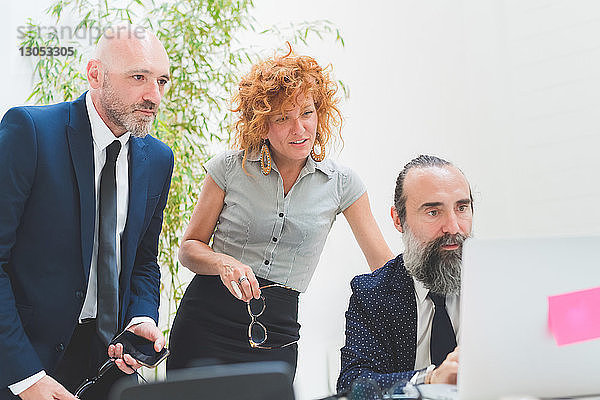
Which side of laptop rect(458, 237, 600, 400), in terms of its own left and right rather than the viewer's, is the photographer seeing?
back

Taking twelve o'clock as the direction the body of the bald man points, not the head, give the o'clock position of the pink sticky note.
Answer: The pink sticky note is roughly at 12 o'clock from the bald man.

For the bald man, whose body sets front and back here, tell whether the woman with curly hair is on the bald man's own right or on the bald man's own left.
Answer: on the bald man's own left

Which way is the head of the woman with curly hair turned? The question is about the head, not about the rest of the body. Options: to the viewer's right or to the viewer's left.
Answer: to the viewer's right

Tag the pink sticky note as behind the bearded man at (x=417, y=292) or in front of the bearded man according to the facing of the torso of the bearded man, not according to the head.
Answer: in front

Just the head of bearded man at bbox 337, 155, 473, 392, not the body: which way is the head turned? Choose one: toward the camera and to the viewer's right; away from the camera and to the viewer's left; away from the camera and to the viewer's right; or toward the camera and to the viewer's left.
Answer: toward the camera and to the viewer's right

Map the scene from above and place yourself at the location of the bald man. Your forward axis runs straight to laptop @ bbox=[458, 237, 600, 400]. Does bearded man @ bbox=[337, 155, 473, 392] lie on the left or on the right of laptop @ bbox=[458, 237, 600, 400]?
left

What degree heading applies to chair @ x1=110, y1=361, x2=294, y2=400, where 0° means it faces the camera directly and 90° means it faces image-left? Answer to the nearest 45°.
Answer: approximately 180°

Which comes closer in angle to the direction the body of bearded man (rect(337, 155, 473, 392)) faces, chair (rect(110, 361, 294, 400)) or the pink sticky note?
the pink sticky note

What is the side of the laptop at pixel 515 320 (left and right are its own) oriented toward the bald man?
left

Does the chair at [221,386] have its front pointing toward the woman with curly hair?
yes

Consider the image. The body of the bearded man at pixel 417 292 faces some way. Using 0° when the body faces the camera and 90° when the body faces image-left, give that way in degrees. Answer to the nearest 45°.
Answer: approximately 315°

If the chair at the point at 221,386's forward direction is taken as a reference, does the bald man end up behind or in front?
in front
